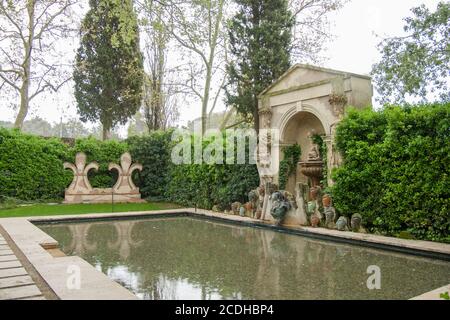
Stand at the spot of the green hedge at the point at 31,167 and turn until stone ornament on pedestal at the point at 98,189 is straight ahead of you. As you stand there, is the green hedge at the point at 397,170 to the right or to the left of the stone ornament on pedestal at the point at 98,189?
right

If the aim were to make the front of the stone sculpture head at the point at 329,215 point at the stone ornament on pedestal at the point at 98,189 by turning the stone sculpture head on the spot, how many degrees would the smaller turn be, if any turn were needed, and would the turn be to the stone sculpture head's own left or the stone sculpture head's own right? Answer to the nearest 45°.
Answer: approximately 90° to the stone sculpture head's own right

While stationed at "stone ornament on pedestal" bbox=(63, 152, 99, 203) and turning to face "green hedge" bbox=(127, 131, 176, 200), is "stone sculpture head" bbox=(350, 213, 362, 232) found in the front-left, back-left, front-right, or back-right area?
front-right

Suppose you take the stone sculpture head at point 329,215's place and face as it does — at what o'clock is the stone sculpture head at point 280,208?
the stone sculpture head at point 280,208 is roughly at 2 o'clock from the stone sculpture head at point 329,215.

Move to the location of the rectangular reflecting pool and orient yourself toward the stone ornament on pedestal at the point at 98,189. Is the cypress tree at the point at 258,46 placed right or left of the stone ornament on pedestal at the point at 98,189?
right

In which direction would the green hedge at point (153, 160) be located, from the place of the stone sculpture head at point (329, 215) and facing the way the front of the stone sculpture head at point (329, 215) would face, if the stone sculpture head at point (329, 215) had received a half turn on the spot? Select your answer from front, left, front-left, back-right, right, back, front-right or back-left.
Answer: left

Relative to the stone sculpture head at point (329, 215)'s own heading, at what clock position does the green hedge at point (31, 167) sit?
The green hedge is roughly at 2 o'clock from the stone sculpture head.

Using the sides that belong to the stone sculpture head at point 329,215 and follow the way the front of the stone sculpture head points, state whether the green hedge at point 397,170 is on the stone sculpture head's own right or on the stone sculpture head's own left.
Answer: on the stone sculpture head's own left

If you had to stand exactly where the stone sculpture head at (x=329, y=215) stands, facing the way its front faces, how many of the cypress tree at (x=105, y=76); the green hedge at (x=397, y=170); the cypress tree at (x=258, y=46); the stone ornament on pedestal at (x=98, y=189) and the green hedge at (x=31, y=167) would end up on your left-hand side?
1

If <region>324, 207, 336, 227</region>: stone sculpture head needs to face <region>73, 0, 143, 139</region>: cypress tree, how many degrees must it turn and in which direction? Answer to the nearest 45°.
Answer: approximately 90° to its right

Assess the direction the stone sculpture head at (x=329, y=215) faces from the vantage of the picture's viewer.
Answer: facing the viewer and to the left of the viewer

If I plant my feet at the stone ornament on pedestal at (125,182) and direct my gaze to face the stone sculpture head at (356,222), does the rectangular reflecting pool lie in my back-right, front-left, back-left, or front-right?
front-right

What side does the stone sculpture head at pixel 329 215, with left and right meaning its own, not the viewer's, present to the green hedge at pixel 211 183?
right

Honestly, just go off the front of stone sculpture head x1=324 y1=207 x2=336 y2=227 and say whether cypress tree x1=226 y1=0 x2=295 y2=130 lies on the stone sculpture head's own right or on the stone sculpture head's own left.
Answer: on the stone sculpture head's own right
